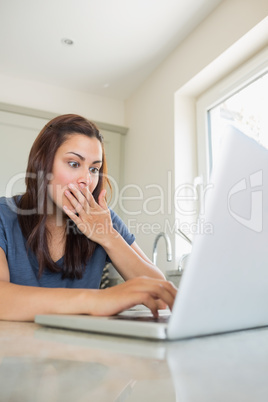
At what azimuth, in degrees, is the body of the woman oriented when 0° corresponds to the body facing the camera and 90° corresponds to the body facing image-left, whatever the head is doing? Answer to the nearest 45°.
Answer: approximately 315°

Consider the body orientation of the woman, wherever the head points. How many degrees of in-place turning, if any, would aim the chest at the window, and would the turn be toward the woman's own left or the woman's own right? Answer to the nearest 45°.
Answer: approximately 90° to the woman's own left

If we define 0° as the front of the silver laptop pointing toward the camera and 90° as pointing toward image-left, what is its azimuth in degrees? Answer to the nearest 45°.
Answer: approximately 135°

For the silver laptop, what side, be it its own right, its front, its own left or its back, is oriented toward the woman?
front

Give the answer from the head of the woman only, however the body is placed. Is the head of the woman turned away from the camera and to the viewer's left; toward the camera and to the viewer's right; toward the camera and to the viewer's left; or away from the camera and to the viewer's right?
toward the camera and to the viewer's right

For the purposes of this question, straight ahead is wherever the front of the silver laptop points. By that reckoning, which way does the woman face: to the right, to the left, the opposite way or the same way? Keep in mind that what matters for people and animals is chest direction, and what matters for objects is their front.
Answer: the opposite way

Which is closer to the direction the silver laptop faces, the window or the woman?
the woman

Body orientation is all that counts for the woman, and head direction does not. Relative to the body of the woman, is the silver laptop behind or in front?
in front
